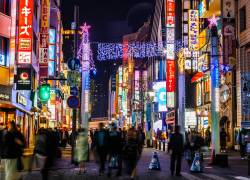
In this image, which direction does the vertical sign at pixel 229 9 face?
toward the camera

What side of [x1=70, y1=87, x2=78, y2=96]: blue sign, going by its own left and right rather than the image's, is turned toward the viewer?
front

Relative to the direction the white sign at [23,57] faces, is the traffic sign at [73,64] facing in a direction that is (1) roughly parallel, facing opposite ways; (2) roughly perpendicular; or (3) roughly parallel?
roughly parallel

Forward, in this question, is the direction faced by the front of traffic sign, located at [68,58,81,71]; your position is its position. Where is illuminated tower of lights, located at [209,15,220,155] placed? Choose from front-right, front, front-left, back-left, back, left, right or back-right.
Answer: left

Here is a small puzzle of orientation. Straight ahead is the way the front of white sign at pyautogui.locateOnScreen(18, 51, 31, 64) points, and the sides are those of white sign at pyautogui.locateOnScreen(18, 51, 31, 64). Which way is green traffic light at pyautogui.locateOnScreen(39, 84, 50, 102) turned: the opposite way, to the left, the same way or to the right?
the same way

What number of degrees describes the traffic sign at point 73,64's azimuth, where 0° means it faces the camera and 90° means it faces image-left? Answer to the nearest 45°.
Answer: approximately 0°

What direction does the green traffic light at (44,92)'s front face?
toward the camera

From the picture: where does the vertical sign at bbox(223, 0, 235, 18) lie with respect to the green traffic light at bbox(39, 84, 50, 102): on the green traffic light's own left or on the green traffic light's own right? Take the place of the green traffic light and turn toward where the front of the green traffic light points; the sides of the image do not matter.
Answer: on the green traffic light's own left
